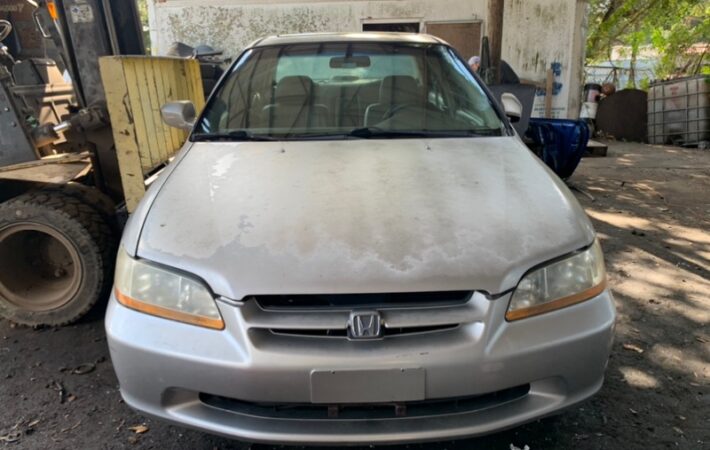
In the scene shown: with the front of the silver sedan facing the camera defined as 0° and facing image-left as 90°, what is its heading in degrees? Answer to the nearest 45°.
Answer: approximately 0°

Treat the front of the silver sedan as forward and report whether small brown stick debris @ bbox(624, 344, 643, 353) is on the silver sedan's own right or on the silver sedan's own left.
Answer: on the silver sedan's own left

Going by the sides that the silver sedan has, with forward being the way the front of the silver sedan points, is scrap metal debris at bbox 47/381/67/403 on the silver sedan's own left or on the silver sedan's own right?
on the silver sedan's own right

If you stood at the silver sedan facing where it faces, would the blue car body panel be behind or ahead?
behind

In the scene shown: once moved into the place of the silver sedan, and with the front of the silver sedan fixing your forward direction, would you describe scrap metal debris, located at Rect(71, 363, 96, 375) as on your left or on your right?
on your right

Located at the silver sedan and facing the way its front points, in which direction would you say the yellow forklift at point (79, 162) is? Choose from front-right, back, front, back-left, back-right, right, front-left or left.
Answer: back-right
